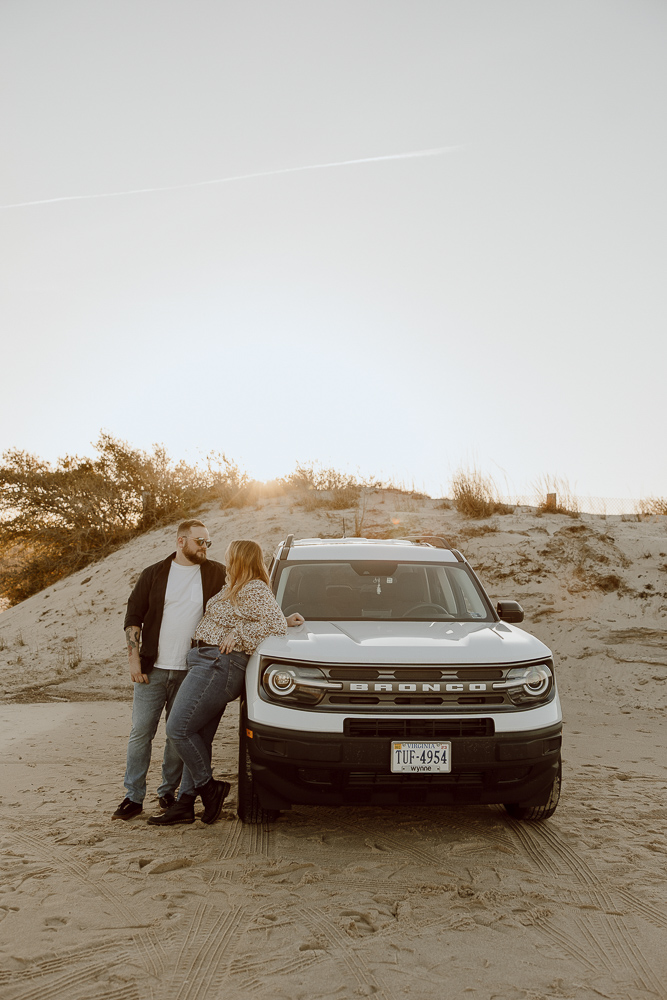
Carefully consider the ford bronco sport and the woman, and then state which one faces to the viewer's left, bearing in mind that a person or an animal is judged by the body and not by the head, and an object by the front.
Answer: the woman

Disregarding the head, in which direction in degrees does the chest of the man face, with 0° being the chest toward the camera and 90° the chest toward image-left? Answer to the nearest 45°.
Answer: approximately 315°

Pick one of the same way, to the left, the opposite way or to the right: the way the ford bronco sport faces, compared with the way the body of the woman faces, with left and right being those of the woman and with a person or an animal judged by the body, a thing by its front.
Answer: to the left

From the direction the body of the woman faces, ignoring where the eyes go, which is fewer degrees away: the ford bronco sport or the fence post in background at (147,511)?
the fence post in background

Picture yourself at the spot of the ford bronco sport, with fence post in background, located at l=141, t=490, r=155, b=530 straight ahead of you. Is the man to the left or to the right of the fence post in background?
left

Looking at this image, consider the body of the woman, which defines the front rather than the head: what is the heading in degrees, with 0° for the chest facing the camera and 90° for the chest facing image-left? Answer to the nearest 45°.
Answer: approximately 90°

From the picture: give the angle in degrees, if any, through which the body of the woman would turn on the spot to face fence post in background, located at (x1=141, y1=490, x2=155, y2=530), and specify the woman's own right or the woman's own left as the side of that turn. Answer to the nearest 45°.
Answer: approximately 90° to the woman's own right

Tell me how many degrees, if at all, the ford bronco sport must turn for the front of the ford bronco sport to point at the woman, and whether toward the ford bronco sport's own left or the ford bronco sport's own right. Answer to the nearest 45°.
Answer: approximately 90° to the ford bronco sport's own right

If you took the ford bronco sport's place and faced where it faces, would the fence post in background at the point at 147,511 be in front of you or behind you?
behind

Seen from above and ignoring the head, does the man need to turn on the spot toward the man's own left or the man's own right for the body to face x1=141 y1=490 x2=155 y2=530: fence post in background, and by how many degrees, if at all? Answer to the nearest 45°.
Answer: approximately 135° to the man's own left

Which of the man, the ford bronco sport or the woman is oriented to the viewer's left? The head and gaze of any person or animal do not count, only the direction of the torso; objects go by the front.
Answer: the woman

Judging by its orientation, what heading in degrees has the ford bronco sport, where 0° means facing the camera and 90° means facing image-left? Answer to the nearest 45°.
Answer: approximately 0°
